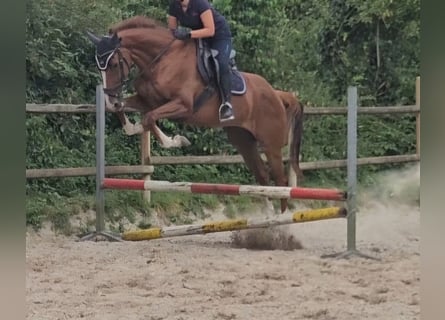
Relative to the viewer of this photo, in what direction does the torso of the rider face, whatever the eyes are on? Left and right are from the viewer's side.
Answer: facing the viewer and to the left of the viewer

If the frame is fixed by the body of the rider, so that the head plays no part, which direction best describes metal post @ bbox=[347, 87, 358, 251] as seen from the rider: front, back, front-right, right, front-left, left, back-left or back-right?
back-left
